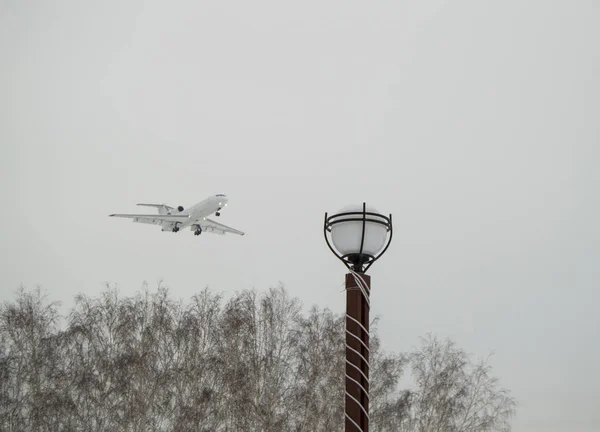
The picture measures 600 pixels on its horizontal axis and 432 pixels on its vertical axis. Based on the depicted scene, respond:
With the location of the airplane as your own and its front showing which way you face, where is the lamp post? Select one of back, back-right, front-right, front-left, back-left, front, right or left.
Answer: front-right

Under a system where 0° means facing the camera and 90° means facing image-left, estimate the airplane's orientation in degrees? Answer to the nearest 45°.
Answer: approximately 315°
